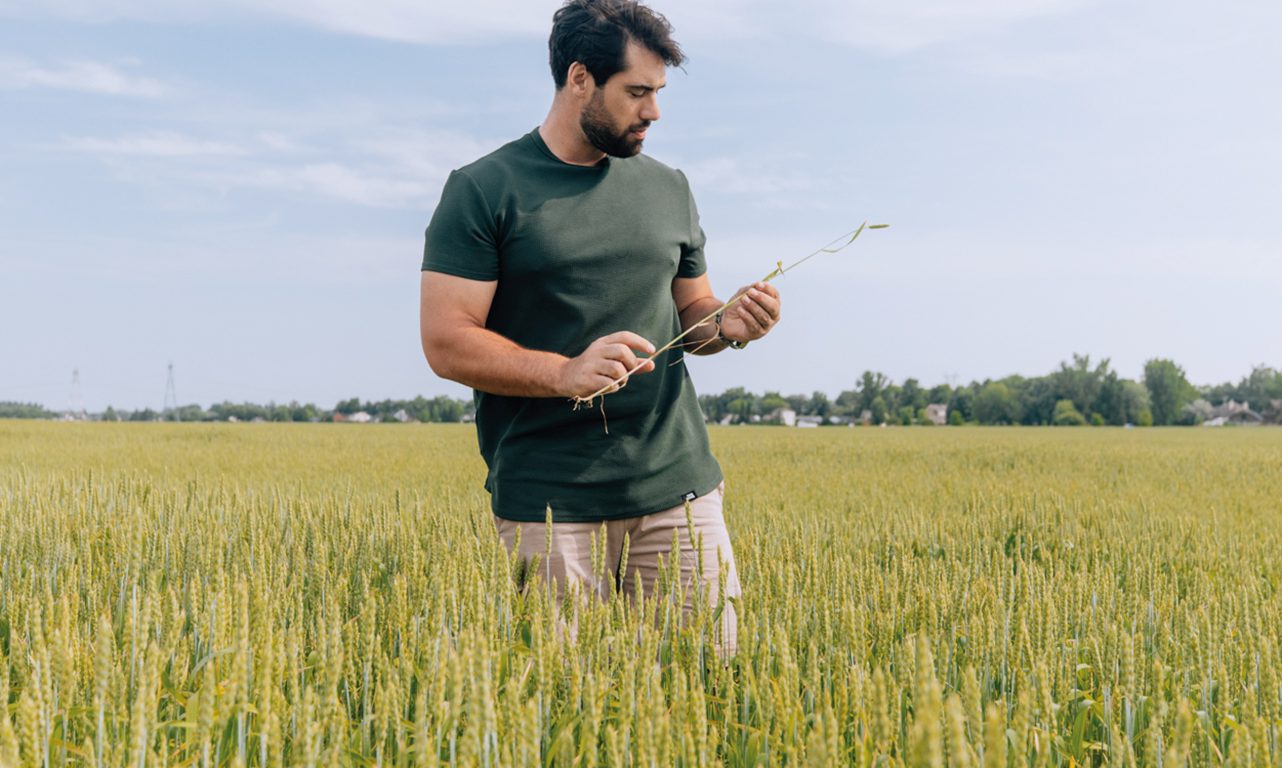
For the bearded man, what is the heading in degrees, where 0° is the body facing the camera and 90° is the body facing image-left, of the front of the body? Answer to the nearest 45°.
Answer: approximately 315°

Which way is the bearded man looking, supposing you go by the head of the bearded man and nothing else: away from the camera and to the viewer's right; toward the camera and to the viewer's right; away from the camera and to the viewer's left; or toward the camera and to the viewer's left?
toward the camera and to the viewer's right
